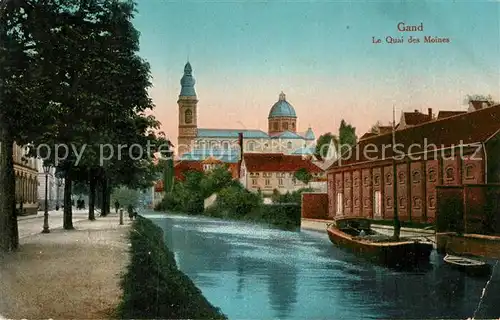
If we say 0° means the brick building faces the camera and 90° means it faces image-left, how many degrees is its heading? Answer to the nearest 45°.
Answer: approximately 45°

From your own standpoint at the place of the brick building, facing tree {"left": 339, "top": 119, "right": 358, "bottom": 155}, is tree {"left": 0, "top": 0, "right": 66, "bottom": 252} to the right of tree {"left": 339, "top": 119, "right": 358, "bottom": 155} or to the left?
left

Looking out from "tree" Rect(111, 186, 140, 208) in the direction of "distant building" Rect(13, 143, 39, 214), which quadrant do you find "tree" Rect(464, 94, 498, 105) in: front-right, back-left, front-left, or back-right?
back-left

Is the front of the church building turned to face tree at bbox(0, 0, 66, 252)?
no

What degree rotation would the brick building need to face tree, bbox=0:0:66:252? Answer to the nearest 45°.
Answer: approximately 45° to its left

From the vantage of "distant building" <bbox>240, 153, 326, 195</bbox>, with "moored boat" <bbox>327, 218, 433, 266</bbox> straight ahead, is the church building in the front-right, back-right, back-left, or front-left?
back-right

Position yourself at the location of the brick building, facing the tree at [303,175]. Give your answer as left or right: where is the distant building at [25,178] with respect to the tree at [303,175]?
left

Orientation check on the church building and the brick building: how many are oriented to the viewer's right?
0
